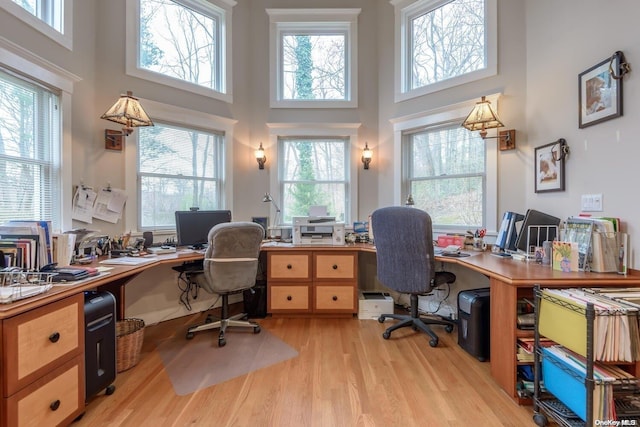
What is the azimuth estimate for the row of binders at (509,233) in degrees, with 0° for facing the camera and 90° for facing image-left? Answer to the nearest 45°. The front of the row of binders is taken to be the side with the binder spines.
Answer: approximately 45°

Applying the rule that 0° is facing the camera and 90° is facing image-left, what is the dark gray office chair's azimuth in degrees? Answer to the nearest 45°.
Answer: approximately 225°

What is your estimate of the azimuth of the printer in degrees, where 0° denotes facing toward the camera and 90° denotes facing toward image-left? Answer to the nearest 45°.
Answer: approximately 0°

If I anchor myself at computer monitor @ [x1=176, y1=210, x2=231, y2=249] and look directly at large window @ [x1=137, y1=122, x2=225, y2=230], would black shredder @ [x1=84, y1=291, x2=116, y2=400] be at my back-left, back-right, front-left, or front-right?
back-left

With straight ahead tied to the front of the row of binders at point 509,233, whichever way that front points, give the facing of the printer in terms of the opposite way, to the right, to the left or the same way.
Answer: to the left

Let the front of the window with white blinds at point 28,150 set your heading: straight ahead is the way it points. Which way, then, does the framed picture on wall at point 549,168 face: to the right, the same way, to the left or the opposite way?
the opposite way

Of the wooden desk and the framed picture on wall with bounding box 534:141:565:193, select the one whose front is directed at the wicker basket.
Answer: the framed picture on wall

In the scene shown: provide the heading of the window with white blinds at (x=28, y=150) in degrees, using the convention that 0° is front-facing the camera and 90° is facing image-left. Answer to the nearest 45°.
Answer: approximately 315°
